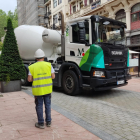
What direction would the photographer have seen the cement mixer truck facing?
facing the viewer and to the right of the viewer

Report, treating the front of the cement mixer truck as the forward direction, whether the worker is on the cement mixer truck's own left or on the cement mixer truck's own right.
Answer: on the cement mixer truck's own right

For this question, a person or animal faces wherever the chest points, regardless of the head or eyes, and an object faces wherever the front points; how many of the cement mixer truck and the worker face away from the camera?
1

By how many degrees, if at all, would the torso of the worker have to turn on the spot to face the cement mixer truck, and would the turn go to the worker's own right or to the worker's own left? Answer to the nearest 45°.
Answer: approximately 45° to the worker's own right

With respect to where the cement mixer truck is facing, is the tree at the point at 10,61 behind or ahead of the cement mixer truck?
behind

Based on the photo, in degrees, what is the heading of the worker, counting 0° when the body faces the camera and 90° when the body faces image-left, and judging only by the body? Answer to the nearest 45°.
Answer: approximately 180°

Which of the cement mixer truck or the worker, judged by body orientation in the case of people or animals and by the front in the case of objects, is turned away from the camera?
the worker
